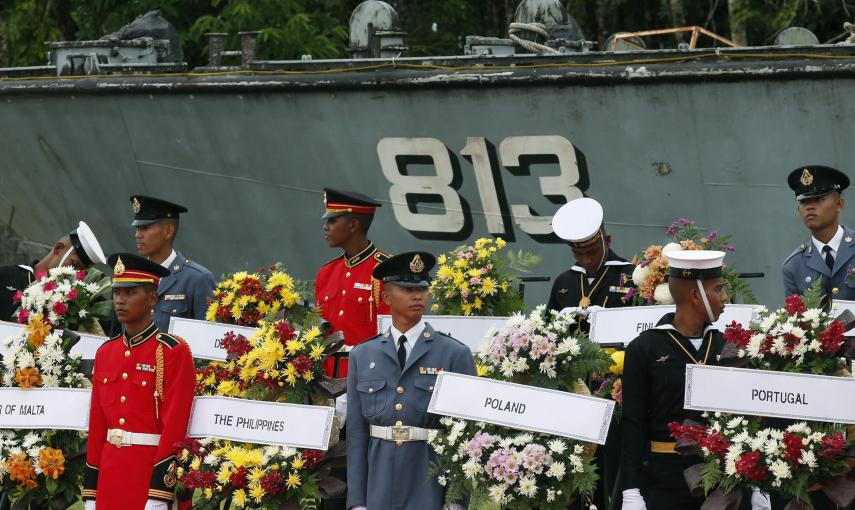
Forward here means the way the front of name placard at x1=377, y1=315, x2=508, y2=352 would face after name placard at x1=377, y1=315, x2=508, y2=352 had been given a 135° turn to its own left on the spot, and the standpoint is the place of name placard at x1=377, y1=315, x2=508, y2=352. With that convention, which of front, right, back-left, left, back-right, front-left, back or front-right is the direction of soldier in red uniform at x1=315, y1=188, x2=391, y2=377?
left

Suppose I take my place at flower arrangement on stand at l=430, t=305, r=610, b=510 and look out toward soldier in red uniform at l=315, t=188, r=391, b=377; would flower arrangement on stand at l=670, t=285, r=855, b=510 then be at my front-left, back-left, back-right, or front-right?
back-right

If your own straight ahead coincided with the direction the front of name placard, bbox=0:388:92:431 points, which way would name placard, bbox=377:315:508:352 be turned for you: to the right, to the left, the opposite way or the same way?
the same way

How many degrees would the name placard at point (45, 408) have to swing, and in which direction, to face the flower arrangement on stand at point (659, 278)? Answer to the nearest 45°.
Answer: approximately 90° to its left

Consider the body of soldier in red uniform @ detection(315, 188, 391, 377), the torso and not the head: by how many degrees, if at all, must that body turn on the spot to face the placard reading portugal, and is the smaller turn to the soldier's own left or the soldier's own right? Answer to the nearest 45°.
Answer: approximately 90° to the soldier's own left

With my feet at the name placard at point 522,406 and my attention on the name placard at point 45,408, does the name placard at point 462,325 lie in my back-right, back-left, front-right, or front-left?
front-right

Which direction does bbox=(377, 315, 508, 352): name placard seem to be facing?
toward the camera

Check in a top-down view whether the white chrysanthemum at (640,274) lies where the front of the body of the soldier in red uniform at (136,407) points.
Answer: no

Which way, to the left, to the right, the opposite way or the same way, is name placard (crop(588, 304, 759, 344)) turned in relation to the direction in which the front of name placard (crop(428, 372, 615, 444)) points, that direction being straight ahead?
the same way

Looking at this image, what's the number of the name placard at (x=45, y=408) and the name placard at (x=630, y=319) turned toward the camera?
2

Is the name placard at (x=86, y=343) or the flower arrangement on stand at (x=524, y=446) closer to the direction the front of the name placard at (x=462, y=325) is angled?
the flower arrangement on stand

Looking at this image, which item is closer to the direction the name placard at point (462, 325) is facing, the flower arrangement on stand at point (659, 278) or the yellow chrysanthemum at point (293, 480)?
the yellow chrysanthemum

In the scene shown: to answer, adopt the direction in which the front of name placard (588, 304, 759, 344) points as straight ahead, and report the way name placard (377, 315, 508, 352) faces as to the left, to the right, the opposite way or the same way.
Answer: the same way

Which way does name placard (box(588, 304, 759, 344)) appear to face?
toward the camera

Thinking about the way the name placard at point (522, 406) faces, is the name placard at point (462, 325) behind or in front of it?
behind

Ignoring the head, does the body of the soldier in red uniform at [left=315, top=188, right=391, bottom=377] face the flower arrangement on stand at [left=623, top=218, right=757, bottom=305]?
no

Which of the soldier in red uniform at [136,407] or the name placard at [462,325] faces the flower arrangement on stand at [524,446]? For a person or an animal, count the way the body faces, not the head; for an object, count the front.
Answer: the name placard

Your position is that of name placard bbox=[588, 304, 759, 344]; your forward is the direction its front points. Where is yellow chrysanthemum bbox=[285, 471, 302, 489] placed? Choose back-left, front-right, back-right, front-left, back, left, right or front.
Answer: front-right

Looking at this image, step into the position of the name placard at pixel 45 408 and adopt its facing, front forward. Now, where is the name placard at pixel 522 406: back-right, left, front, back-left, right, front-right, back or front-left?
front-left
